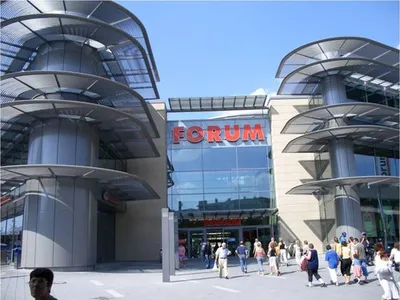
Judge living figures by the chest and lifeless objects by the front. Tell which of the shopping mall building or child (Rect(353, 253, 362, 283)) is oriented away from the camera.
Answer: the child

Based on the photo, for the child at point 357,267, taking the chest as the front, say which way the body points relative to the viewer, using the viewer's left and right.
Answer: facing away from the viewer

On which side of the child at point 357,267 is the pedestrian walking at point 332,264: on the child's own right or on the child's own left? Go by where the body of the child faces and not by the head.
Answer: on the child's own left

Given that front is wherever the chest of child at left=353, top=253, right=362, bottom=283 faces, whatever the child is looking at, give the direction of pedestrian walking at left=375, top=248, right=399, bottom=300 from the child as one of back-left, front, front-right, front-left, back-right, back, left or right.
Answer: back

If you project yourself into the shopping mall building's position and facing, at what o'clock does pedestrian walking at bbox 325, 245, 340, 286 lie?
The pedestrian walking is roughly at 11 o'clock from the shopping mall building.

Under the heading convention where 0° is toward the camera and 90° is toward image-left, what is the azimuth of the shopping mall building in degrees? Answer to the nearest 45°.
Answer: approximately 0°

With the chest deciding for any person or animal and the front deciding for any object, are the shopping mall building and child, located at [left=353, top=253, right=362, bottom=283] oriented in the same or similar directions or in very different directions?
very different directions

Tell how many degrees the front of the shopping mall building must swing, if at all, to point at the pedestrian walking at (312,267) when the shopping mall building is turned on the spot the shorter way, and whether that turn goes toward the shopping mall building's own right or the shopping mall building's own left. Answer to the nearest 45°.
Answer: approximately 45° to the shopping mall building's own left

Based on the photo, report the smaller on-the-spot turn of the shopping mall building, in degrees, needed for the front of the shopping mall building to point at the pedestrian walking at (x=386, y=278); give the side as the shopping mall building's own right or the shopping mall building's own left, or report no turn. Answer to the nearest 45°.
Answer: approximately 45° to the shopping mall building's own left

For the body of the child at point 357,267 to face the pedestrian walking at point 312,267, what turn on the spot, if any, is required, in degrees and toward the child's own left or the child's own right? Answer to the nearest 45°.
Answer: approximately 135° to the child's own left

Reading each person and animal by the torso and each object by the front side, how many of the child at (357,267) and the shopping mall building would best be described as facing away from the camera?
1
